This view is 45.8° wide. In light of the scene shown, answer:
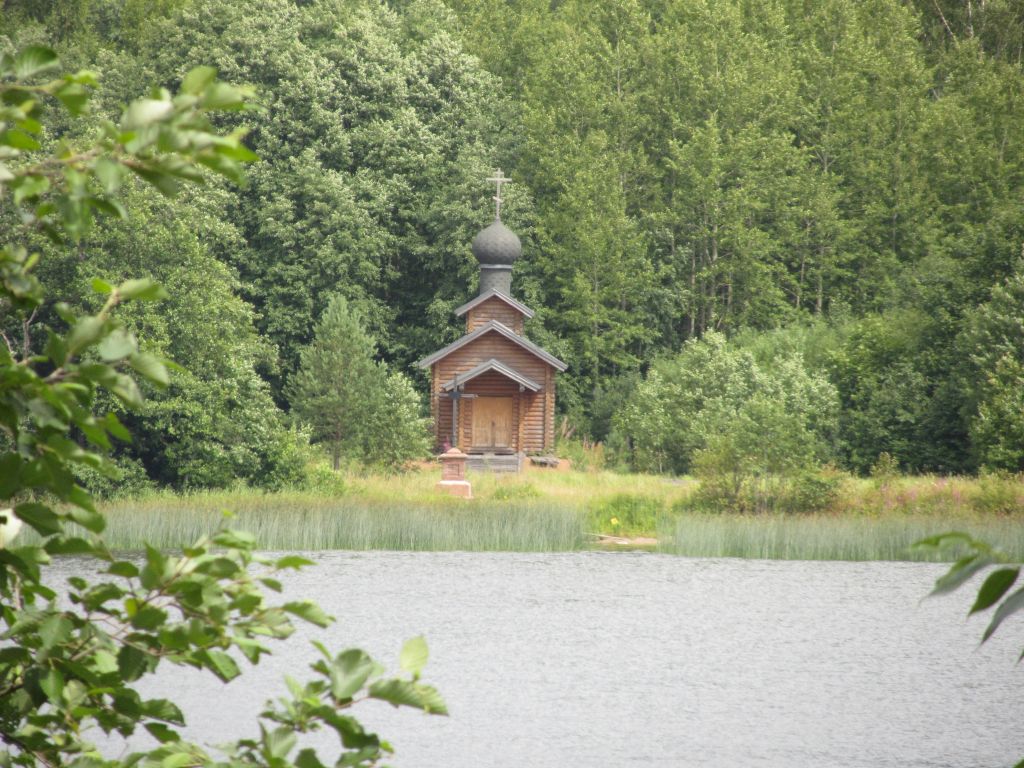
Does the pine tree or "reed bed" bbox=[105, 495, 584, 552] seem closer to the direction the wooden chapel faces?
the reed bed

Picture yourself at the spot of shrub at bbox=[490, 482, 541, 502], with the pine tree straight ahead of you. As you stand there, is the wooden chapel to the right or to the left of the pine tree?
right

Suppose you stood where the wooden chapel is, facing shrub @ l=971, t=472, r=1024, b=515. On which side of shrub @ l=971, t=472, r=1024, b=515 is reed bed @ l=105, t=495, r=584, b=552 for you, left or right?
right

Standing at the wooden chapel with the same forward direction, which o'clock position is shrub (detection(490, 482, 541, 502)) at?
The shrub is roughly at 12 o'clock from the wooden chapel.

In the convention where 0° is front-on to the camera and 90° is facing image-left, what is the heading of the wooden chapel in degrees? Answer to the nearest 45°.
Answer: approximately 0°

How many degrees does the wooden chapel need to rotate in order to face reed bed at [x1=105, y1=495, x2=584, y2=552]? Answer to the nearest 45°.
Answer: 0° — it already faces it
